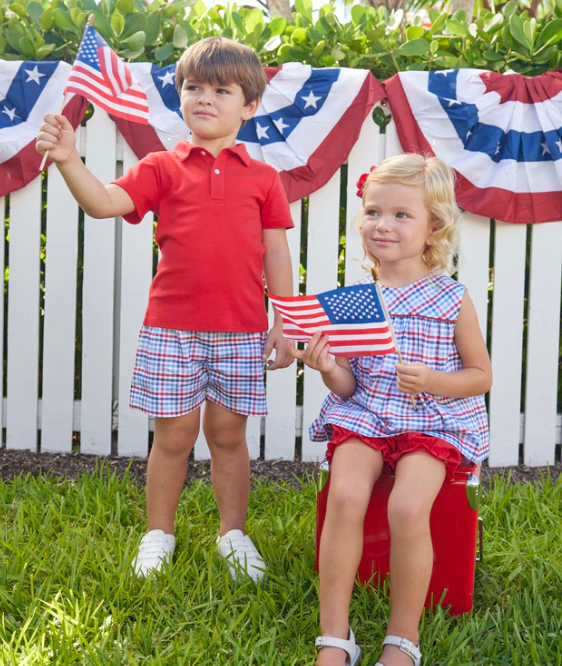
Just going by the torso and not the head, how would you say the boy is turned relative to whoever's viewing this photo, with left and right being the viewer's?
facing the viewer

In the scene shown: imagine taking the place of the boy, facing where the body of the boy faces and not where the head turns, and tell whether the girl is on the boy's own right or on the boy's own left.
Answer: on the boy's own left

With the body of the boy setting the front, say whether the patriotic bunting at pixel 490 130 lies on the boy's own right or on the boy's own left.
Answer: on the boy's own left

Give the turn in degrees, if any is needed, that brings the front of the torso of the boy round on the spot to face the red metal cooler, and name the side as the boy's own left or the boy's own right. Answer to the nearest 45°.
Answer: approximately 45° to the boy's own left

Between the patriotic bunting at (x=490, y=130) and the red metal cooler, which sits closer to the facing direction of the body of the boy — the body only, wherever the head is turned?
the red metal cooler

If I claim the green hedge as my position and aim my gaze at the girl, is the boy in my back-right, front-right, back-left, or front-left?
front-right

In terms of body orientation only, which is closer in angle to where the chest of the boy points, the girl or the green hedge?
the girl

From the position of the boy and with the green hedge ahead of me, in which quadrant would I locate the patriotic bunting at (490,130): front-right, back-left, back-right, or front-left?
front-right

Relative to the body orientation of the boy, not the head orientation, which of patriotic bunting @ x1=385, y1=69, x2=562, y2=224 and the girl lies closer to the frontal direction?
the girl

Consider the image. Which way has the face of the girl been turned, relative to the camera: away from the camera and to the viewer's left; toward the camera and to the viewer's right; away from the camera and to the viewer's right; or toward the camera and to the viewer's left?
toward the camera and to the viewer's left

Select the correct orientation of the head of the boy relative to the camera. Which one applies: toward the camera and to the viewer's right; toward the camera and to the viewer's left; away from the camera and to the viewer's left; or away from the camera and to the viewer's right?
toward the camera and to the viewer's left

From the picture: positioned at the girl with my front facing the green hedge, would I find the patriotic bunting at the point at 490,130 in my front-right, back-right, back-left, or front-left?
front-right
